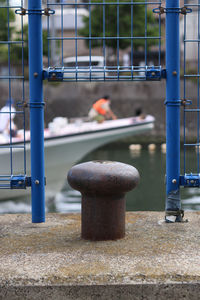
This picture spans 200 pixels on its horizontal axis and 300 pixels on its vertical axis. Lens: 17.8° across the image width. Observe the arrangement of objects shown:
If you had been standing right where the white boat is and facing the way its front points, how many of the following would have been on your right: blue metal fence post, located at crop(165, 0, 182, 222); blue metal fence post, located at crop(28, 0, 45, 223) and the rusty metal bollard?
3

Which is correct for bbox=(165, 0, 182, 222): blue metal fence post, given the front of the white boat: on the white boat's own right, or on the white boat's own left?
on the white boat's own right

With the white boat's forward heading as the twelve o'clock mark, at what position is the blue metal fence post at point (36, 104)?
The blue metal fence post is roughly at 3 o'clock from the white boat.

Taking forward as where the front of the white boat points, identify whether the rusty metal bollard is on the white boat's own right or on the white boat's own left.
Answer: on the white boat's own right

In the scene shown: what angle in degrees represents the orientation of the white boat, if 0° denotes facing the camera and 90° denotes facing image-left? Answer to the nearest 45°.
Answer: approximately 270°

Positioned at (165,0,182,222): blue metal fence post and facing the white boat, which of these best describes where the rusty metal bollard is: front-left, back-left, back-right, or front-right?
back-left

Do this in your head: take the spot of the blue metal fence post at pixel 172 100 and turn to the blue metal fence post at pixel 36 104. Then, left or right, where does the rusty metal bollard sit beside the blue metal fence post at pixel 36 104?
left
